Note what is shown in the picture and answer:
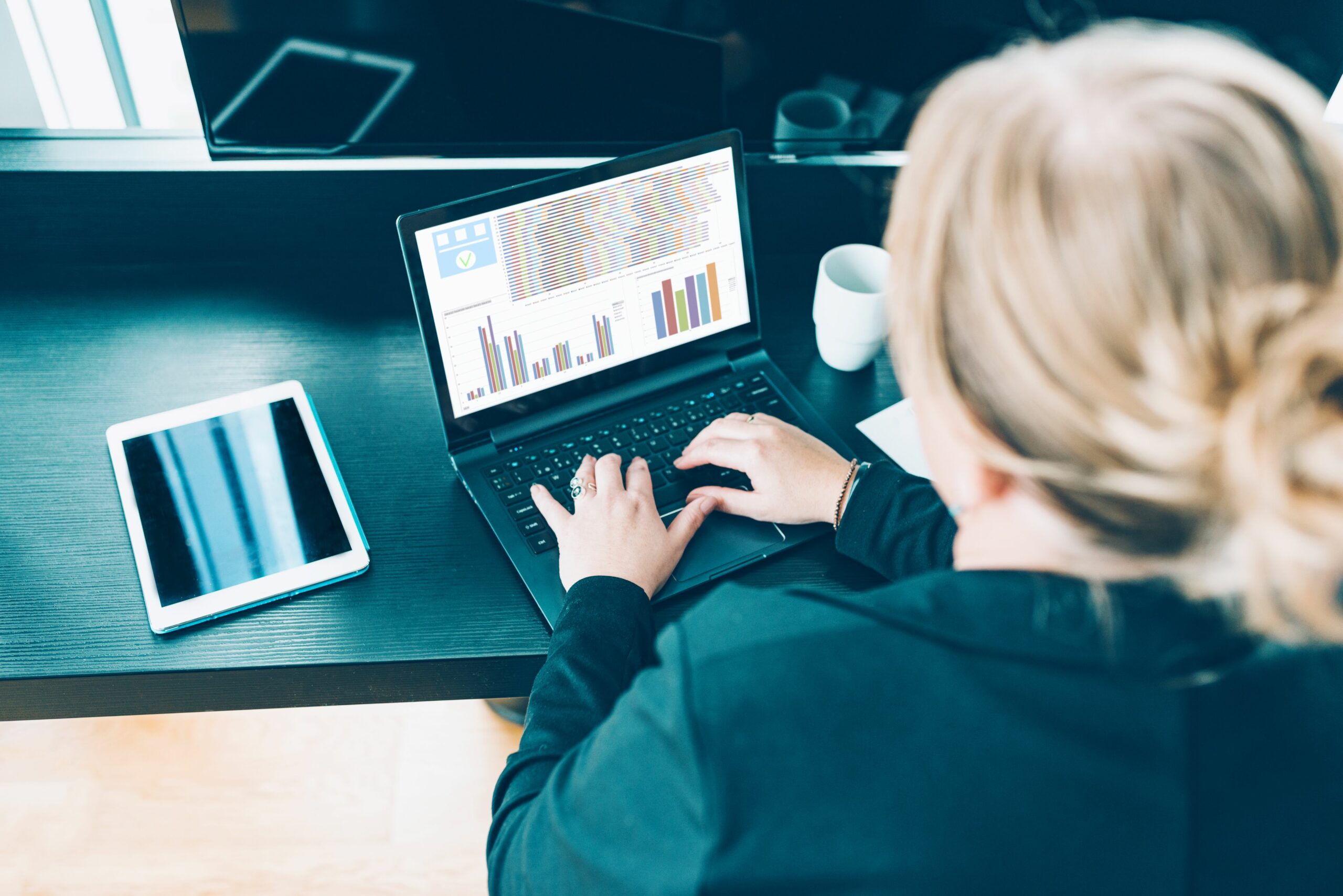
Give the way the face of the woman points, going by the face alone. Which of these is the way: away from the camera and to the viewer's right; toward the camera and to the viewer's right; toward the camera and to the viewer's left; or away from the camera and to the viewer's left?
away from the camera and to the viewer's left

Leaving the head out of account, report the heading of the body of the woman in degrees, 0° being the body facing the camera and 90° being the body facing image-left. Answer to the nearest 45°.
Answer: approximately 135°

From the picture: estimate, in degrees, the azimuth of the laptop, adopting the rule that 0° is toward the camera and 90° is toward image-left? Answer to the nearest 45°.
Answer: approximately 315°

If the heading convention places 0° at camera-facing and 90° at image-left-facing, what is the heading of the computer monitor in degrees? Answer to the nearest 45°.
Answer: approximately 0°

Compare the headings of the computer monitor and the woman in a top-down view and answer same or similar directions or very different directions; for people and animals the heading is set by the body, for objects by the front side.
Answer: very different directions

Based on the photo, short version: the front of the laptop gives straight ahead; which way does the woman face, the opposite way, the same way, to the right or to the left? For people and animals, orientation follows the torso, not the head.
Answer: the opposite way

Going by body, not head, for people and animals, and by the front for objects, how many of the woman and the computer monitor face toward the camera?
1

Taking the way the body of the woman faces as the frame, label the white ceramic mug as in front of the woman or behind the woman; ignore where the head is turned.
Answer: in front

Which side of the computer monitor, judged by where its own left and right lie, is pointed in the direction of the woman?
front
